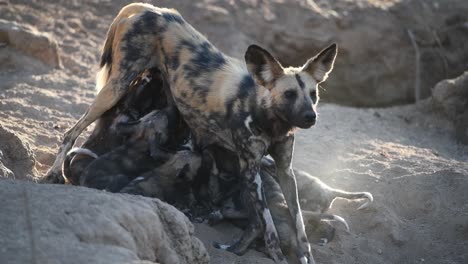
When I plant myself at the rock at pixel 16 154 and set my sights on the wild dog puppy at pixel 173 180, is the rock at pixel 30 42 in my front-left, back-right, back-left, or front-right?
back-left

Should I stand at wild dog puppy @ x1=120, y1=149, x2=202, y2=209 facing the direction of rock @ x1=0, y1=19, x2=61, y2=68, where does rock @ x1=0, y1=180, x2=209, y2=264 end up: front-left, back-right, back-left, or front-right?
back-left

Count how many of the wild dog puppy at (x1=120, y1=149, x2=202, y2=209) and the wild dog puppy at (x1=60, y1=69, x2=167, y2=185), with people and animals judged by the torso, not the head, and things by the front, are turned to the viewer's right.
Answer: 2

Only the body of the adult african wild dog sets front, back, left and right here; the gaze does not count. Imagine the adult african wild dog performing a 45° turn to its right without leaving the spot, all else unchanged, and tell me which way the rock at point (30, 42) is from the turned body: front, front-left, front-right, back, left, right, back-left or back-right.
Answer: back-right

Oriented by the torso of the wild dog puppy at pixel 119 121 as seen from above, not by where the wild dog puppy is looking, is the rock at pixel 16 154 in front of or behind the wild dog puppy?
behind

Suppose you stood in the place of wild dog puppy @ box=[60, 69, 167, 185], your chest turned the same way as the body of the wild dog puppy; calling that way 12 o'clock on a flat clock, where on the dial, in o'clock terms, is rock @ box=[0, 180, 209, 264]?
The rock is roughly at 3 o'clock from the wild dog puppy.

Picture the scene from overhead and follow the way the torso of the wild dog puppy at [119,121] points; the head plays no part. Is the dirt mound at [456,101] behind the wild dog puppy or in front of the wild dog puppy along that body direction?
in front

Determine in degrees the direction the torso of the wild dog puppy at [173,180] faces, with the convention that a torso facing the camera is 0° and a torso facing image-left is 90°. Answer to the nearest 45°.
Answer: approximately 270°

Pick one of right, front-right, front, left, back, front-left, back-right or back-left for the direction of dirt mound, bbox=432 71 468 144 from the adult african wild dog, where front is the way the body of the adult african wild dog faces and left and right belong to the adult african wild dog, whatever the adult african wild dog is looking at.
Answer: left

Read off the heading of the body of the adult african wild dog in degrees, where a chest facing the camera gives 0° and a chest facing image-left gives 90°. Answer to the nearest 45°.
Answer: approximately 315°

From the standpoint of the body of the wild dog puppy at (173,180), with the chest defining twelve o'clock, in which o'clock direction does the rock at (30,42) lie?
The rock is roughly at 8 o'clock from the wild dog puppy.
